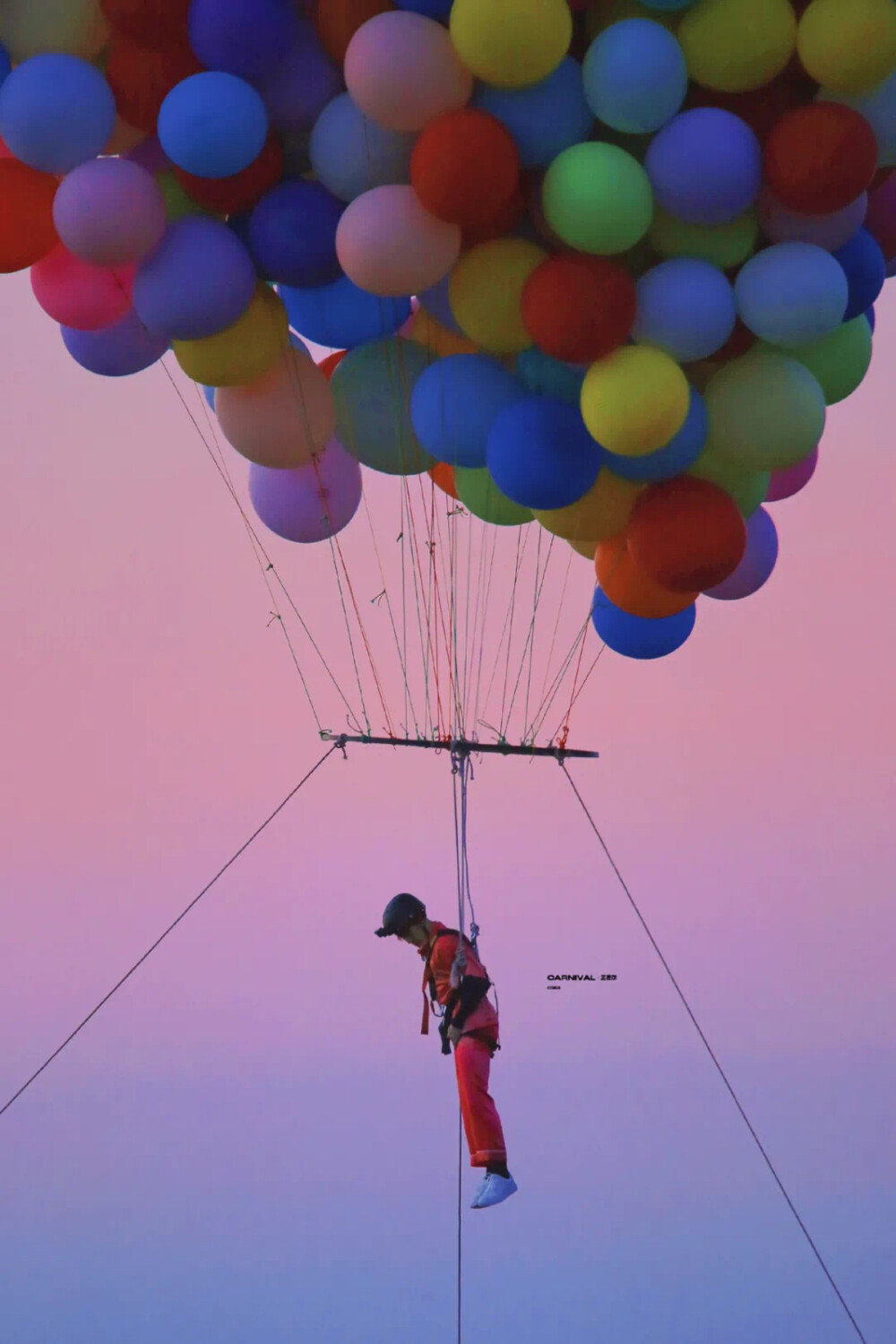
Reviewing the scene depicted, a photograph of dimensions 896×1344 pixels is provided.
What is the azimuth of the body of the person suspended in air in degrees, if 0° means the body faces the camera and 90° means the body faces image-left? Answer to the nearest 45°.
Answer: approximately 90°
